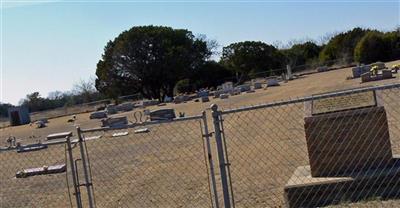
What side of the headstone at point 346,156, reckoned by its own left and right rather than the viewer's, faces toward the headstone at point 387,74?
back

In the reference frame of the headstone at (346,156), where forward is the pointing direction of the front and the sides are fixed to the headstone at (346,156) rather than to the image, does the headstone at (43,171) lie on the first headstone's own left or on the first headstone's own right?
on the first headstone's own right

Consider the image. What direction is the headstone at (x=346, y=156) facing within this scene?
toward the camera
